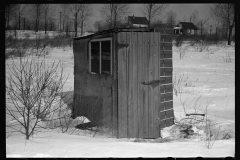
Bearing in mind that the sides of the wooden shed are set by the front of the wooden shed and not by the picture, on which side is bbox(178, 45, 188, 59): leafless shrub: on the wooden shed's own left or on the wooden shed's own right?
on the wooden shed's own left

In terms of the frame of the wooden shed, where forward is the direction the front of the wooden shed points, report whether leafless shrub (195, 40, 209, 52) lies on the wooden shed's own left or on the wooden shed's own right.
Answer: on the wooden shed's own left

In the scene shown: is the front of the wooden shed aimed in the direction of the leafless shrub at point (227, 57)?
no

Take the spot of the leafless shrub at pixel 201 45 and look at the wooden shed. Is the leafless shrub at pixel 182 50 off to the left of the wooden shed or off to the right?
right

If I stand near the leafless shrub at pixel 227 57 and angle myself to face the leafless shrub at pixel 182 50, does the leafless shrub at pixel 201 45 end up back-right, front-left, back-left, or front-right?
front-right

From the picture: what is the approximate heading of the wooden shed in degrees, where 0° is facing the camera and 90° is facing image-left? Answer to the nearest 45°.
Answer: approximately 315°

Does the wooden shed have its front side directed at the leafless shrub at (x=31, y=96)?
no

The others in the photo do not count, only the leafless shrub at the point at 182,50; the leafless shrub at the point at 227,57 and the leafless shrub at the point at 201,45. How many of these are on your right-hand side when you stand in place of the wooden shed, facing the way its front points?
0
